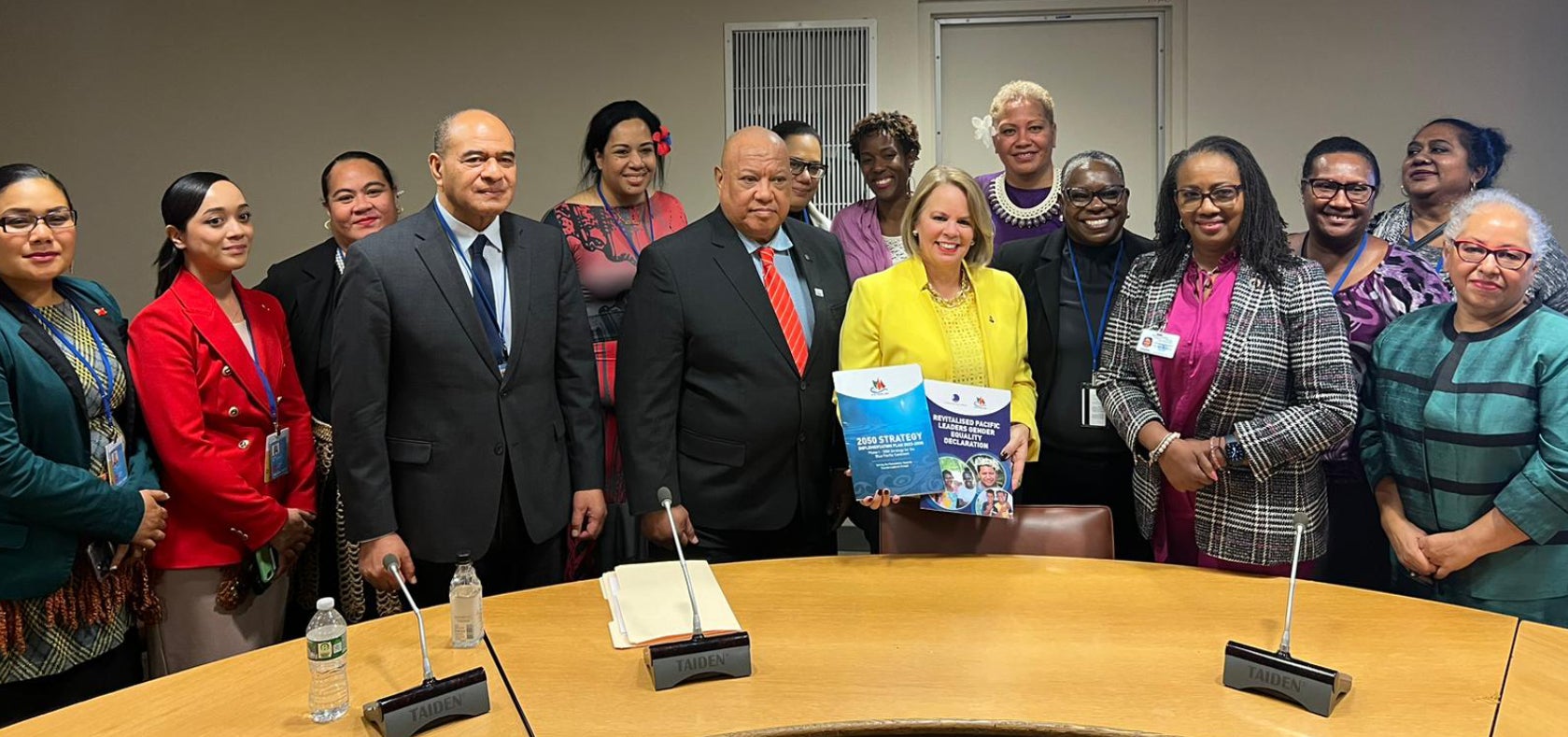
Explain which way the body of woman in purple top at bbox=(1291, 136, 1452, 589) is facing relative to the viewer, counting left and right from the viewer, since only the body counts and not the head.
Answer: facing the viewer and to the left of the viewer

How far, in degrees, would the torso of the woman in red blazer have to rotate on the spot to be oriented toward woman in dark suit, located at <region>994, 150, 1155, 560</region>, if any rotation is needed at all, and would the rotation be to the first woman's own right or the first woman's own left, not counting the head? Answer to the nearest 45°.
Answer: approximately 45° to the first woman's own left

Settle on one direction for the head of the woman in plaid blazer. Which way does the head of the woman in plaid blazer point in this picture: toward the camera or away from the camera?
toward the camera

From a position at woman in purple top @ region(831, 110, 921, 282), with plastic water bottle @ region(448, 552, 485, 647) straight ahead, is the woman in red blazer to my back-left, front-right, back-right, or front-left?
front-right

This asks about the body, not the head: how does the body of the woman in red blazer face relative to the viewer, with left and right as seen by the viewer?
facing the viewer and to the right of the viewer

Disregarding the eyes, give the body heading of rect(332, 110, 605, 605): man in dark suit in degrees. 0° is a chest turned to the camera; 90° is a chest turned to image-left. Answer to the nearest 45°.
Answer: approximately 315°

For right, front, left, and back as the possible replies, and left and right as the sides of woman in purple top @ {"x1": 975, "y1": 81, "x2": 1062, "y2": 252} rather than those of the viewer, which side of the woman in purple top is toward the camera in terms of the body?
front

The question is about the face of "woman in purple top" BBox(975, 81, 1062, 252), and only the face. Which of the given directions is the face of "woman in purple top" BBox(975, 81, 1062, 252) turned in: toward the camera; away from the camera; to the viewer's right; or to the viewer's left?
toward the camera

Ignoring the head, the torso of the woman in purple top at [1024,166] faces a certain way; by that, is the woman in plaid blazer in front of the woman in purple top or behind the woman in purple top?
in front

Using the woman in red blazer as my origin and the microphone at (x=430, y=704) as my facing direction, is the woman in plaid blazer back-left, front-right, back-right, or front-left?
front-left
